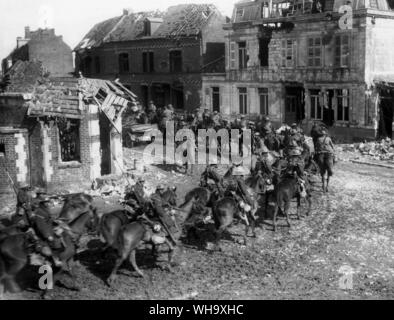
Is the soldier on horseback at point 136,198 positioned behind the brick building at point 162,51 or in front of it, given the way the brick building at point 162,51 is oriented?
in front

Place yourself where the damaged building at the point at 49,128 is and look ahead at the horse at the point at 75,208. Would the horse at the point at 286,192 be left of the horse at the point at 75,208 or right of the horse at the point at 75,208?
left

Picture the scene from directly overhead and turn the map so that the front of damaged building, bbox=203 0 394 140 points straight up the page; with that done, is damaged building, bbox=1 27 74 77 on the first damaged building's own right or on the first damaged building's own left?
on the first damaged building's own right

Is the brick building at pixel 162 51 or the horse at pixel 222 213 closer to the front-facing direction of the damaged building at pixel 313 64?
the horse

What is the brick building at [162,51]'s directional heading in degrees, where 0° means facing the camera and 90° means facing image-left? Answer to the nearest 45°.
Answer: approximately 45°

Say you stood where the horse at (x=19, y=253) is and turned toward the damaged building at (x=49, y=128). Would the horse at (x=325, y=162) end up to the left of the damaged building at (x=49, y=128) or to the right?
right
